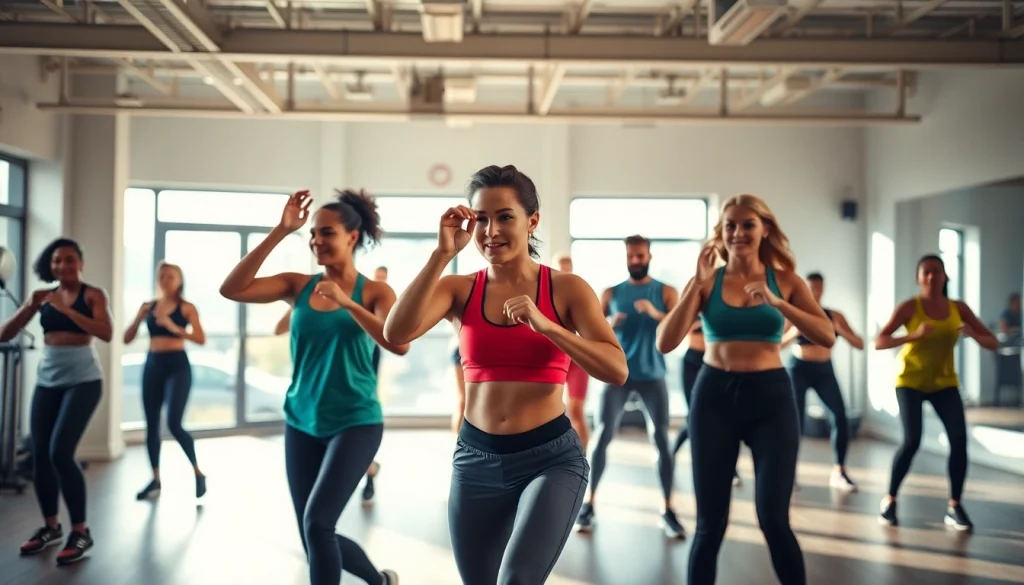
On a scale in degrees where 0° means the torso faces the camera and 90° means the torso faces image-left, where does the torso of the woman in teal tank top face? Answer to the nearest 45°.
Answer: approximately 45°

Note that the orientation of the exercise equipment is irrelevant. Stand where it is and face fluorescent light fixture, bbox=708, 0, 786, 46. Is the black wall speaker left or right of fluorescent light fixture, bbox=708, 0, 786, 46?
left

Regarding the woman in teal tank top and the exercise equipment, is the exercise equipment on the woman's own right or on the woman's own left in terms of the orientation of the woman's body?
on the woman's own right

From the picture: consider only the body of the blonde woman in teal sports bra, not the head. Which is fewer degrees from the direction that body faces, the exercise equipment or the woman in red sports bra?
the woman in red sports bra

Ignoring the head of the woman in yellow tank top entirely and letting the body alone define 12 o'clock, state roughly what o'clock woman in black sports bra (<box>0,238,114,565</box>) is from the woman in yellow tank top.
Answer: The woman in black sports bra is roughly at 2 o'clock from the woman in yellow tank top.

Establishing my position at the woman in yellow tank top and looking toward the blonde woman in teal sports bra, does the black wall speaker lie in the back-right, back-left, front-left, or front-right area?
back-right

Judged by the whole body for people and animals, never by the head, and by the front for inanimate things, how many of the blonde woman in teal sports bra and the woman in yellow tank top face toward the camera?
2

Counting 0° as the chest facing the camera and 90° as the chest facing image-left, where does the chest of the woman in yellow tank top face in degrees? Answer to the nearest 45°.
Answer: approximately 0°

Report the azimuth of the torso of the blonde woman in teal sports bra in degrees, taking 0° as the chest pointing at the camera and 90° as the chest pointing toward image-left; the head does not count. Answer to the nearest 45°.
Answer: approximately 0°

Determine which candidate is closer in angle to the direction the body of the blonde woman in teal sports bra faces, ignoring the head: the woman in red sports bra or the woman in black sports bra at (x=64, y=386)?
the woman in red sports bra

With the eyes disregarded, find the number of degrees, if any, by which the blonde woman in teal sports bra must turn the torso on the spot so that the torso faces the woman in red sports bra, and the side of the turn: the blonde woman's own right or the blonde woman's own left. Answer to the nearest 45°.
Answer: approximately 45° to the blonde woman's own right
